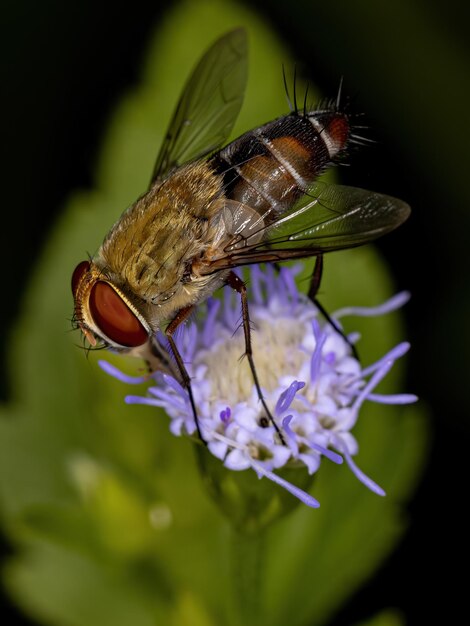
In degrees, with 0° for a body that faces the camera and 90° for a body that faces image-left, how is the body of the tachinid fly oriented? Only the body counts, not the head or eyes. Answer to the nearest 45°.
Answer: approximately 45°
